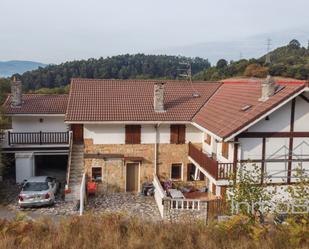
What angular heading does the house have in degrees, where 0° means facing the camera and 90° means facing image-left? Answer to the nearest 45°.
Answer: approximately 0°

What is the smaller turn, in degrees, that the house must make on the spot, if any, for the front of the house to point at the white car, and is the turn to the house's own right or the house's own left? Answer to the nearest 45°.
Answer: approximately 45° to the house's own right
